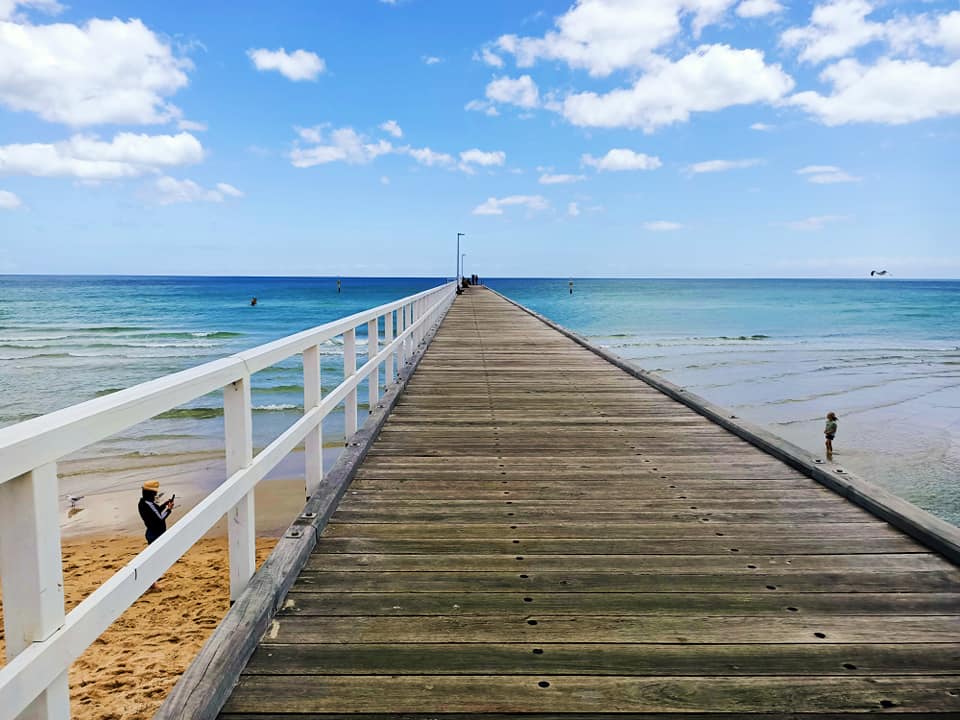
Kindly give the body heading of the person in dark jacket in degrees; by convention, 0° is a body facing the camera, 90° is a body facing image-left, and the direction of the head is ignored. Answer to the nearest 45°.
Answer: approximately 270°
